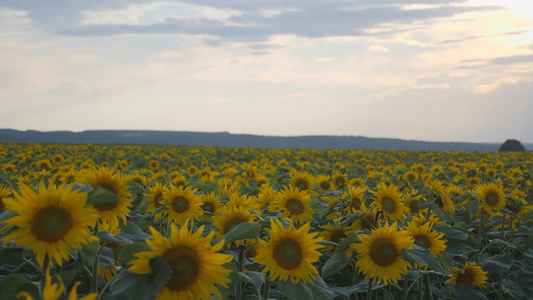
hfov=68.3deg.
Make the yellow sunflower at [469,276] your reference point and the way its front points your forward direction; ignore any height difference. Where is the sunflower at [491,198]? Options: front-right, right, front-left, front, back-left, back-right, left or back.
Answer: back

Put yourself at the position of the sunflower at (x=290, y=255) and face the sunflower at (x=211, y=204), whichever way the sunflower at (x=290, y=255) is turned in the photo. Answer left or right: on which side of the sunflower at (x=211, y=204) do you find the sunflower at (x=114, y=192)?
left

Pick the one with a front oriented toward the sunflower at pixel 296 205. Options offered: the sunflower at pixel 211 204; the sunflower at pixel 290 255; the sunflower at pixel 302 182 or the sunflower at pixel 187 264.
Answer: the sunflower at pixel 302 182

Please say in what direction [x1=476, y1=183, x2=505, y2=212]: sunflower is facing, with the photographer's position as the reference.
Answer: facing the viewer

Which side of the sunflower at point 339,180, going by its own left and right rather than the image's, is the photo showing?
front

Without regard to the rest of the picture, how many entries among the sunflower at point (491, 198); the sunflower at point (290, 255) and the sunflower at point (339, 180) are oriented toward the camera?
3

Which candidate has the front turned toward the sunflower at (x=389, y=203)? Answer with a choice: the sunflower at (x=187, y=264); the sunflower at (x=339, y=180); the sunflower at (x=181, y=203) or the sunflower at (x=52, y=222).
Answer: the sunflower at (x=339, y=180)

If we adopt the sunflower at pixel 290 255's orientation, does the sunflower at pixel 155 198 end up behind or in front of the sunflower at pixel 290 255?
behind

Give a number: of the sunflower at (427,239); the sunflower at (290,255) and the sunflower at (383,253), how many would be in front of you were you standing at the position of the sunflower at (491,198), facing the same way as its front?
3

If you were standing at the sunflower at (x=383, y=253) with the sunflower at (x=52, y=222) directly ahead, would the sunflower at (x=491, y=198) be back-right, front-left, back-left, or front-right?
back-right

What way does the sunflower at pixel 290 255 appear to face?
toward the camera

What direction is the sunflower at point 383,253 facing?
toward the camera

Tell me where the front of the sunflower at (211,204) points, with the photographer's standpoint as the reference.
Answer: facing the viewer and to the left of the viewer

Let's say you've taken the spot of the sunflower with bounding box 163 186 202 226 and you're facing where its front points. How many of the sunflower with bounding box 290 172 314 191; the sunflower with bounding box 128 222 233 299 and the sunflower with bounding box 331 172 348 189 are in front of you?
1

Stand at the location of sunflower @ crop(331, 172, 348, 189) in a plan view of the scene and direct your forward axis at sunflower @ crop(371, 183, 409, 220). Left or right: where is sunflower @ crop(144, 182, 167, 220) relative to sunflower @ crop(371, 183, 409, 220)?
right

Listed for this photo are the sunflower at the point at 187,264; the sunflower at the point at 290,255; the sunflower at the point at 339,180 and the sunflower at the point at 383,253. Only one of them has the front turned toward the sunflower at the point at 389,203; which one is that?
the sunflower at the point at 339,180
